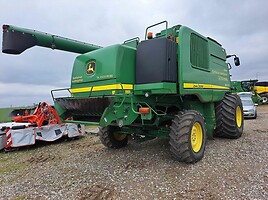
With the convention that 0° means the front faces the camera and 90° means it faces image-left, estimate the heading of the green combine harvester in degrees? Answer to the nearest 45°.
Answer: approximately 225°
